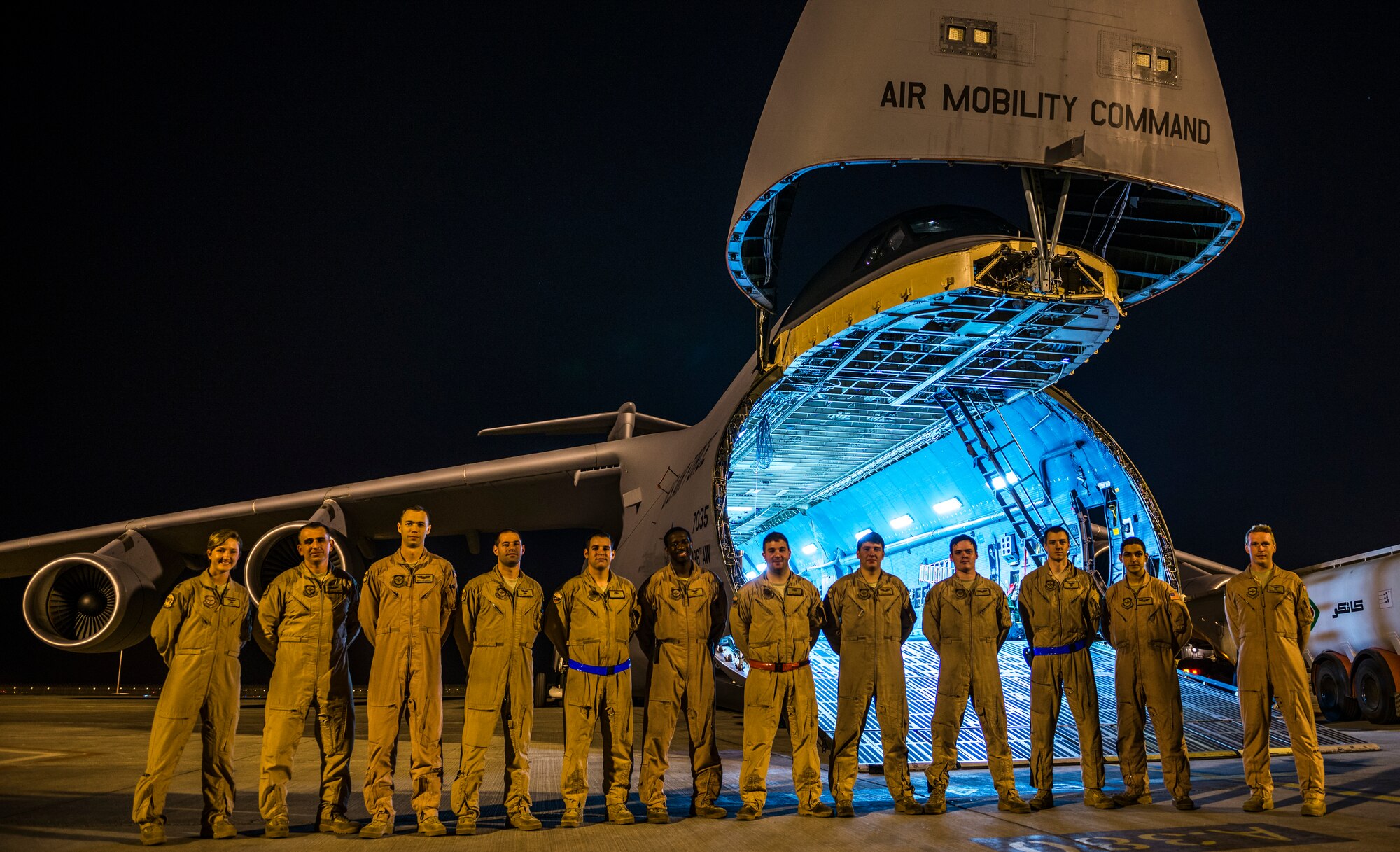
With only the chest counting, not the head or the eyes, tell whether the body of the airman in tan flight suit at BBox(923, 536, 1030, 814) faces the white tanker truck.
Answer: no

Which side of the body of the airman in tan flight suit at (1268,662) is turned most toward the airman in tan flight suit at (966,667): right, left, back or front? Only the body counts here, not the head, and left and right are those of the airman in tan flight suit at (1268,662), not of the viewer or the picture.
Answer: right

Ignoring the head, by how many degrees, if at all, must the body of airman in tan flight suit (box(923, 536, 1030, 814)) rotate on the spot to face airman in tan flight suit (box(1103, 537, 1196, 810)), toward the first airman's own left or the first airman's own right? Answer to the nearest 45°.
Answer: approximately 90° to the first airman's own left

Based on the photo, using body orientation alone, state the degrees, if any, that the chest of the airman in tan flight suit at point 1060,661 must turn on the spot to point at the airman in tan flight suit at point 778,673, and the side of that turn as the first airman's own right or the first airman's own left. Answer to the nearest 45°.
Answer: approximately 45° to the first airman's own right

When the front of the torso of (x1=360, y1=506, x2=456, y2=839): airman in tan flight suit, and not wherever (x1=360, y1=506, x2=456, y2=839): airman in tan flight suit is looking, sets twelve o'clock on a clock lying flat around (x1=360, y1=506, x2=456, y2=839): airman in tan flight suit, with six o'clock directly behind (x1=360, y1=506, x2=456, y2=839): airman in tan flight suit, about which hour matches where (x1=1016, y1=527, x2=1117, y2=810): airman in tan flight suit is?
(x1=1016, y1=527, x2=1117, y2=810): airman in tan flight suit is roughly at 9 o'clock from (x1=360, y1=506, x2=456, y2=839): airman in tan flight suit.

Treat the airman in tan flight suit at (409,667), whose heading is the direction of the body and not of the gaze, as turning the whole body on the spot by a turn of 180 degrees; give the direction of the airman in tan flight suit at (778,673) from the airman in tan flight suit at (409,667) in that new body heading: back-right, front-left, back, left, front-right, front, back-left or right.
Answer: right

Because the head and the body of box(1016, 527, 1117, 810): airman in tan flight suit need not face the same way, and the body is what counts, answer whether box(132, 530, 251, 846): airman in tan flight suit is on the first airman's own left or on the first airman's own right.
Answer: on the first airman's own right

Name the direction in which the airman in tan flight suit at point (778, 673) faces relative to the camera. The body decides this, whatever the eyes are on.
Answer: toward the camera

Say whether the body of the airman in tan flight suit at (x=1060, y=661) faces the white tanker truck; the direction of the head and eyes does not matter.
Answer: no

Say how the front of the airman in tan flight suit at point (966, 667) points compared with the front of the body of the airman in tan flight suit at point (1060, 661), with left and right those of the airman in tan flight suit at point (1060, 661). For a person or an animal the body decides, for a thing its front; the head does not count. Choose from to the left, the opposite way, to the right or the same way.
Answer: the same way

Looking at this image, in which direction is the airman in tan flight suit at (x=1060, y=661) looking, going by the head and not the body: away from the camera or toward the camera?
toward the camera

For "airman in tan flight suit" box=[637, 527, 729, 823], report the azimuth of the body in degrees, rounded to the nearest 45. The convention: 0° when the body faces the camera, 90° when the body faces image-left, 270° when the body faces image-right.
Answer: approximately 0°

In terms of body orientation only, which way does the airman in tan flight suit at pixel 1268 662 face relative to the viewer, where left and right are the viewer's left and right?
facing the viewer

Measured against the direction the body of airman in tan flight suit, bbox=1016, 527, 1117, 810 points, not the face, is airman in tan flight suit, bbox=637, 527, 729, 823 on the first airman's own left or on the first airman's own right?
on the first airman's own right

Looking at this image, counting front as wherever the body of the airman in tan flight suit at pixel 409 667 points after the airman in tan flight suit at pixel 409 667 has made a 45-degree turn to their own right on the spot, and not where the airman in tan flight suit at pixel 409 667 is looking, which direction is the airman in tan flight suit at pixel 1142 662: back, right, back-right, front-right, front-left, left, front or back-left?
back-left

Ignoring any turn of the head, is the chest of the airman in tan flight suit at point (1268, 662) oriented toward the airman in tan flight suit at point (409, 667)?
no

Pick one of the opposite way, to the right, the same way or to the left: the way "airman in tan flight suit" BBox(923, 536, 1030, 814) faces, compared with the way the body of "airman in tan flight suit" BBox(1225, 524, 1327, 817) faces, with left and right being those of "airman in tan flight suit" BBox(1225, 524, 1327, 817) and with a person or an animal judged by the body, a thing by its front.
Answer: the same way
